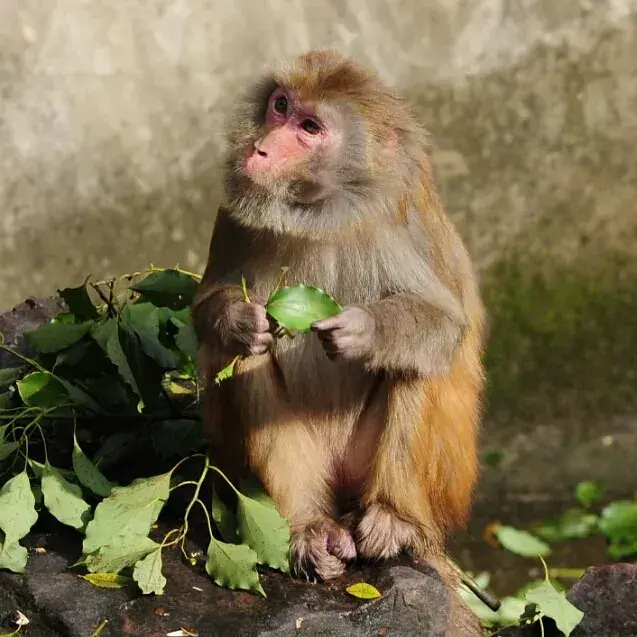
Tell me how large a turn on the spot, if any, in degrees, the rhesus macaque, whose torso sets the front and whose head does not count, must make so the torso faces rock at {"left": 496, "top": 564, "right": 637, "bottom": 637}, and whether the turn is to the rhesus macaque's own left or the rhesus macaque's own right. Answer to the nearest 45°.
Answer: approximately 135° to the rhesus macaque's own left

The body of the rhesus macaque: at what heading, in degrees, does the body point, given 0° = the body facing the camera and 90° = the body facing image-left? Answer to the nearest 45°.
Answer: approximately 45°
